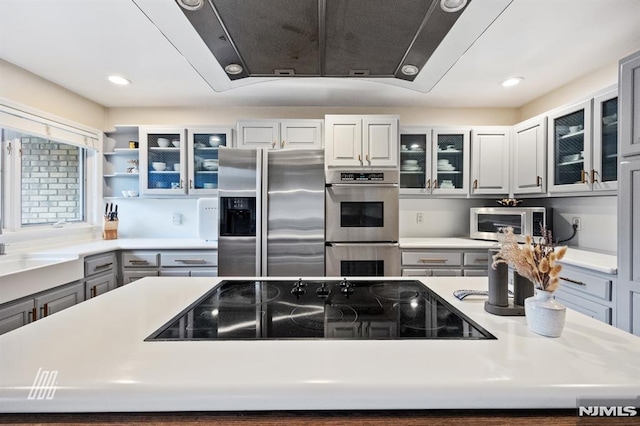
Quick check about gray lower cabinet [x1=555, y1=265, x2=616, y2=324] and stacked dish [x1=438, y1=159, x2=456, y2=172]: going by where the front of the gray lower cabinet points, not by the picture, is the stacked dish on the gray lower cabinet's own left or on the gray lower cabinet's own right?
on the gray lower cabinet's own right

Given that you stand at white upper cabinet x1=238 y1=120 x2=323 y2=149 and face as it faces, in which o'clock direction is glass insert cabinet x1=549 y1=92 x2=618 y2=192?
The glass insert cabinet is roughly at 10 o'clock from the white upper cabinet.

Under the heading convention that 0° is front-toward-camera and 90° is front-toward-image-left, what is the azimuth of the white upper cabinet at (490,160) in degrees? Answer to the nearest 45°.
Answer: approximately 0°

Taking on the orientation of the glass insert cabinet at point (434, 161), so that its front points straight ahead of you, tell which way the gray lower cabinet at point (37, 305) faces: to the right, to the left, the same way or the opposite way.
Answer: to the left

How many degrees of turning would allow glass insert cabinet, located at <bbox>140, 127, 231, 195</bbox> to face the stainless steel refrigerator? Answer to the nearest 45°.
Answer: approximately 45° to its left

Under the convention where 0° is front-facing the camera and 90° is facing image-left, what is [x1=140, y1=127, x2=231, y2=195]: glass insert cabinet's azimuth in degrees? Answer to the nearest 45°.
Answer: approximately 0°

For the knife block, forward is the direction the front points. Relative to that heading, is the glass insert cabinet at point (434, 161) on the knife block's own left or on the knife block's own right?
on the knife block's own left

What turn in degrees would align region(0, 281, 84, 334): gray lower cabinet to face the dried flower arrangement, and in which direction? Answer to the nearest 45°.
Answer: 0° — it already faces it

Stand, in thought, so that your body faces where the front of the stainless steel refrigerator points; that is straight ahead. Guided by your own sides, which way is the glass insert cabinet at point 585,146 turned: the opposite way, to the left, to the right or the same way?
to the right
